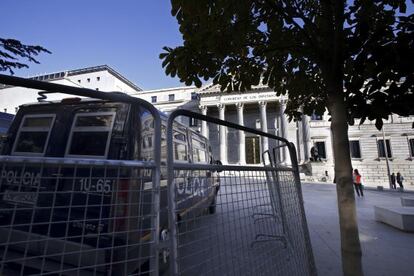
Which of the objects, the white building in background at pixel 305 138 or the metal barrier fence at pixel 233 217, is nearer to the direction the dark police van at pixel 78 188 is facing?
the white building in background

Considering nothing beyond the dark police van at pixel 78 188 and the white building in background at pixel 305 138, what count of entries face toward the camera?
1

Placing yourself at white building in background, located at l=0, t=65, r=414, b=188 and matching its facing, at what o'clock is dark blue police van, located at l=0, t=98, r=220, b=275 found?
The dark blue police van is roughly at 1 o'clock from the white building in background.

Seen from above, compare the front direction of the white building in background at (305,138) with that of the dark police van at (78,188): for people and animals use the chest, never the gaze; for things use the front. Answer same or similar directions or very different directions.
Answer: very different directions

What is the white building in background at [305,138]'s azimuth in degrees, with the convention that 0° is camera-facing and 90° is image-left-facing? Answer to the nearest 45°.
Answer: approximately 0°

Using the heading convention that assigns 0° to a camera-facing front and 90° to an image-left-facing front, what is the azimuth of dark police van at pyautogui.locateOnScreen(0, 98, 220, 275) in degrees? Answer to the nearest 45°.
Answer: approximately 225°
